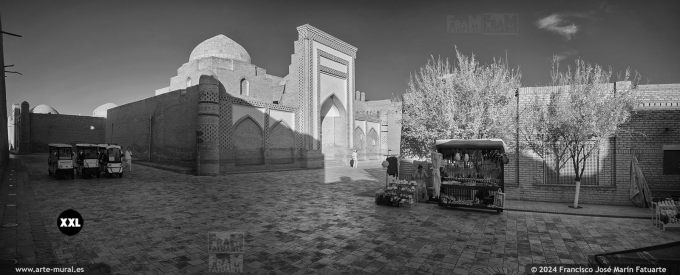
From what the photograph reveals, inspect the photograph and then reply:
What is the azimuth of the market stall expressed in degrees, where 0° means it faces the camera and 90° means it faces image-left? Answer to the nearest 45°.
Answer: approximately 0°

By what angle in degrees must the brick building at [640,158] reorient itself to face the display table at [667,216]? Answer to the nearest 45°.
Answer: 0° — it already faces it

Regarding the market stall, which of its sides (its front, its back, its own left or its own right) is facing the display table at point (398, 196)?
right

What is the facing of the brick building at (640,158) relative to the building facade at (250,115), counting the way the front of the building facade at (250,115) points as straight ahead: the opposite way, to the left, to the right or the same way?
to the right

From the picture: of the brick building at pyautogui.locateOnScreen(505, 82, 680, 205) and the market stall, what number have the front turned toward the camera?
2

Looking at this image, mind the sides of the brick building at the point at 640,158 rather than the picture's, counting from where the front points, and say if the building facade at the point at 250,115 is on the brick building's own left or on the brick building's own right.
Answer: on the brick building's own right

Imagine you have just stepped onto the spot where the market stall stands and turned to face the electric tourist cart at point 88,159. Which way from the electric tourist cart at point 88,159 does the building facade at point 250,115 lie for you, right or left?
right

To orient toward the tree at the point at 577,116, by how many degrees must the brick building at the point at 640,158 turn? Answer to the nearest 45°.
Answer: approximately 45° to its right

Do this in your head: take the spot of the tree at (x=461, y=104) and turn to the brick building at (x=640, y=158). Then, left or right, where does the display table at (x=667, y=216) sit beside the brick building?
right

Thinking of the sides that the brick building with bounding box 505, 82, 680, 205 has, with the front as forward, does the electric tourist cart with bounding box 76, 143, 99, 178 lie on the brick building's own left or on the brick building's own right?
on the brick building's own right

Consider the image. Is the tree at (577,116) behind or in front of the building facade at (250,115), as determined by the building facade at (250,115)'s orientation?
in front

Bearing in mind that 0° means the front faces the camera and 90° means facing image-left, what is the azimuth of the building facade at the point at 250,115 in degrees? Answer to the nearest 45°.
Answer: approximately 315°
